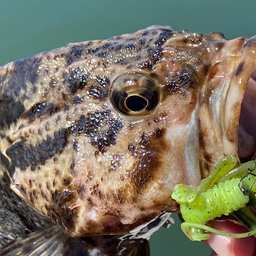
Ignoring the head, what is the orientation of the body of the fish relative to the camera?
to the viewer's right
